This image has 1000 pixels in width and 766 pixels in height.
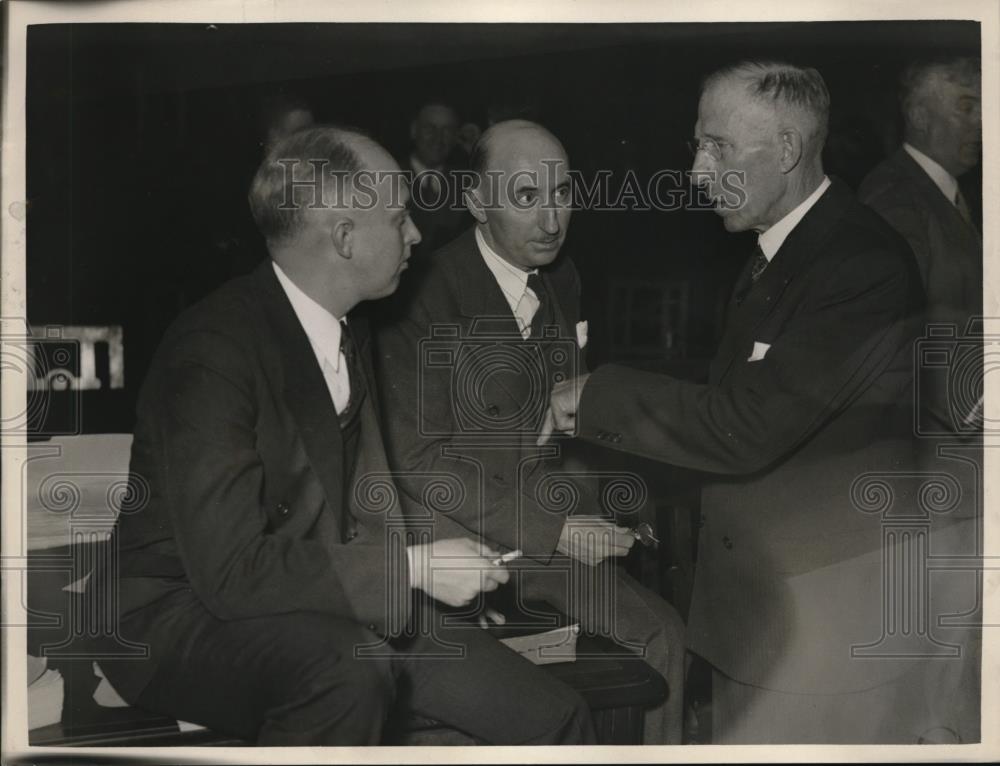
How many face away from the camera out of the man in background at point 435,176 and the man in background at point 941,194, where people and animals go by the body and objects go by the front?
0

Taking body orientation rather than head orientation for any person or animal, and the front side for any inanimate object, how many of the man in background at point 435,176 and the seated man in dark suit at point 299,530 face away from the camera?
0

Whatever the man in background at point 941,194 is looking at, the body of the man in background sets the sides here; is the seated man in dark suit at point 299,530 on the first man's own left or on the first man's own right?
on the first man's own right

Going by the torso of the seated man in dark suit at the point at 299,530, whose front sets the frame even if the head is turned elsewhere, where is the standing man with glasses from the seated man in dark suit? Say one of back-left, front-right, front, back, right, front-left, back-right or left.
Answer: front-left

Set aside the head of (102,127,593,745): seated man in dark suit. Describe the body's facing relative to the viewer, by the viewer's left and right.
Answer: facing the viewer and to the right of the viewer

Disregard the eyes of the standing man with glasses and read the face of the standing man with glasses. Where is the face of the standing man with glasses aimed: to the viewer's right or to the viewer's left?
to the viewer's left

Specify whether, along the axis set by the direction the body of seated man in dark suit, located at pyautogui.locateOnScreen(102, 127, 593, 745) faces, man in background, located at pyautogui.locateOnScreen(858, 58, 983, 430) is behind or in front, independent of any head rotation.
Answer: in front
